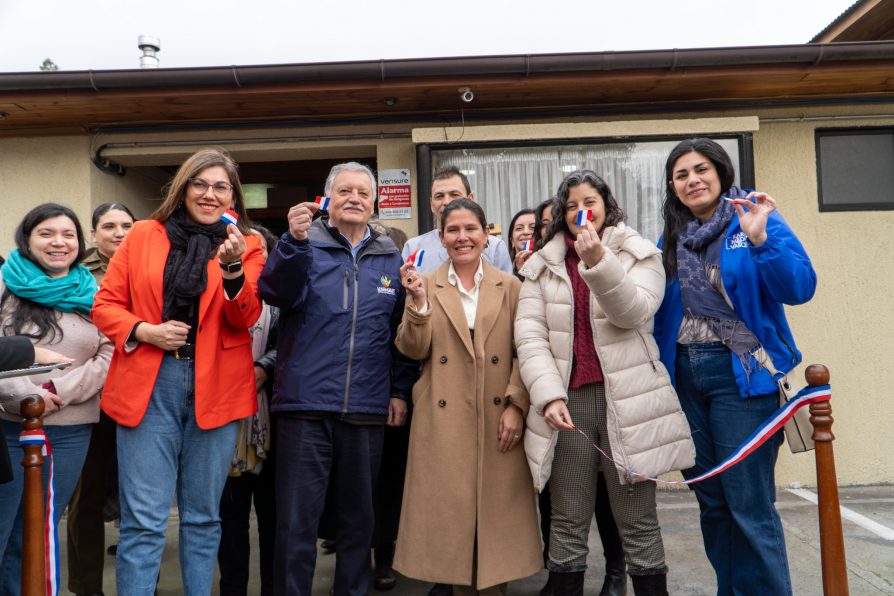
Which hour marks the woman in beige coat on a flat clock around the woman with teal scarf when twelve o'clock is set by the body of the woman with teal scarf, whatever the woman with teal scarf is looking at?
The woman in beige coat is roughly at 10 o'clock from the woman with teal scarf.

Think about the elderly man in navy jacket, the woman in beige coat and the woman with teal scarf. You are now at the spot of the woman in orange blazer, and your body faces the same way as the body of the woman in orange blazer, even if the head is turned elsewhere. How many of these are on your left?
2

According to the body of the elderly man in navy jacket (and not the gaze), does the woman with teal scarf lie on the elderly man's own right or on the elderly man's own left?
on the elderly man's own right

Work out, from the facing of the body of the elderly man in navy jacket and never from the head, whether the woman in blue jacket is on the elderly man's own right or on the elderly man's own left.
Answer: on the elderly man's own left

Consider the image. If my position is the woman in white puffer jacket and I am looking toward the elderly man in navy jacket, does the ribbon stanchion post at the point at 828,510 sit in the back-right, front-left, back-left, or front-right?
back-left
